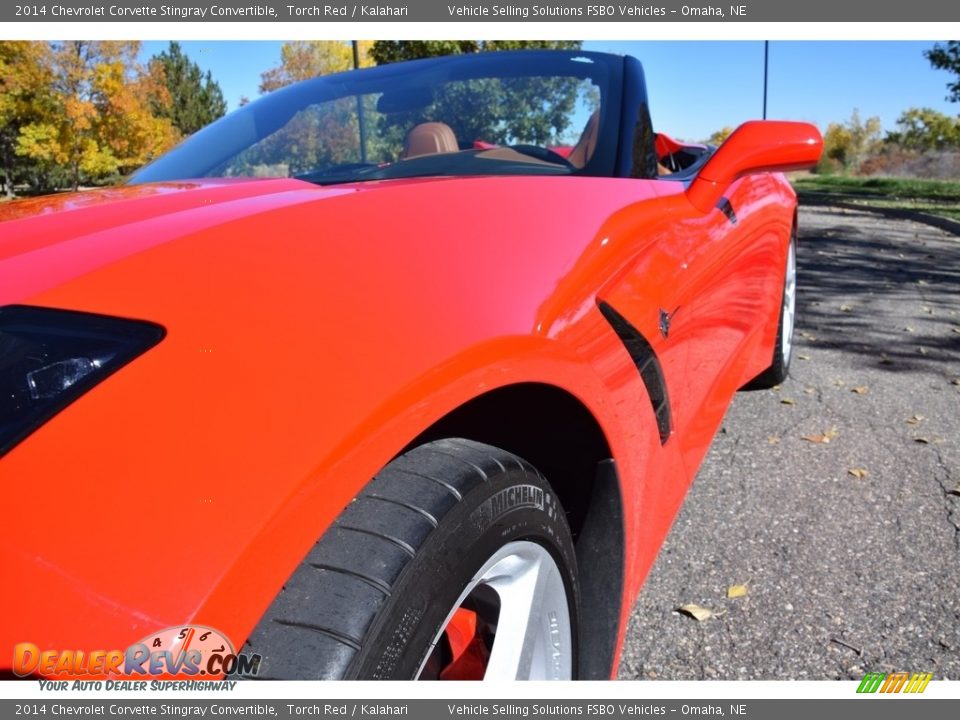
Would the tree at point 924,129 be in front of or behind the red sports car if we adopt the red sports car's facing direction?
behind

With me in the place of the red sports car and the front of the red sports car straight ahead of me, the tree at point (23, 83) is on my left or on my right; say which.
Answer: on my right

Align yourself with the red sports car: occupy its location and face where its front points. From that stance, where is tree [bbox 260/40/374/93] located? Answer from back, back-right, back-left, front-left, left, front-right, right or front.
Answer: back-right

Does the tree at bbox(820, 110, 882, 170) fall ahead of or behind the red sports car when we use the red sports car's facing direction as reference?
behind

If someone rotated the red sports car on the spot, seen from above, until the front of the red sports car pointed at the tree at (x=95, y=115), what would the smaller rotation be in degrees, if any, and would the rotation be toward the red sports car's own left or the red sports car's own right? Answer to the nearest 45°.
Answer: approximately 135° to the red sports car's own right

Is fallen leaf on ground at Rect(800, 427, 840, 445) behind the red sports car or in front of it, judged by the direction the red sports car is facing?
behind

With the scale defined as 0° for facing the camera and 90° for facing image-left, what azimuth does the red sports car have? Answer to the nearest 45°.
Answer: approximately 45°
